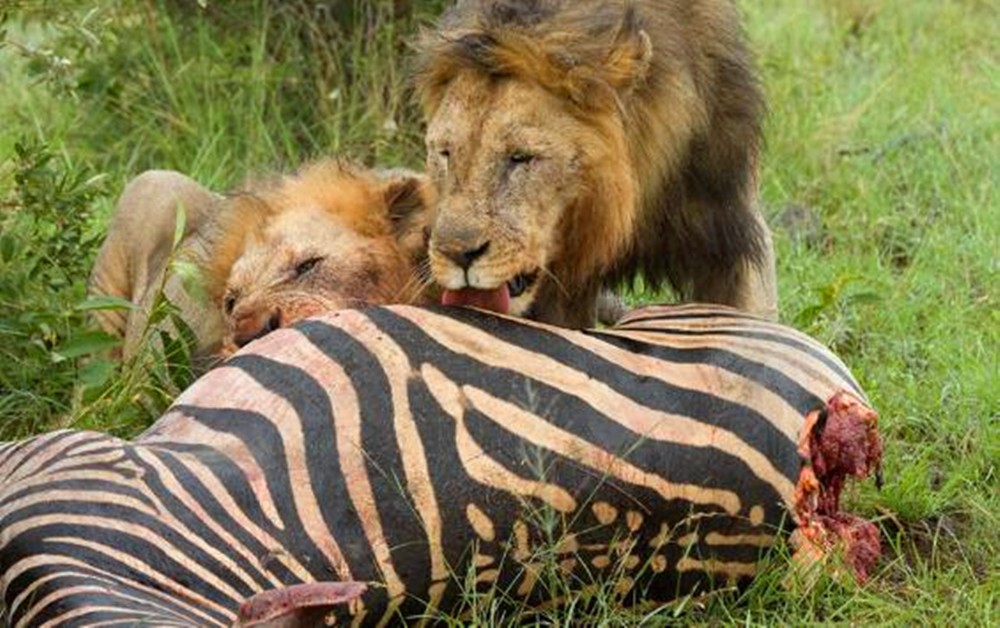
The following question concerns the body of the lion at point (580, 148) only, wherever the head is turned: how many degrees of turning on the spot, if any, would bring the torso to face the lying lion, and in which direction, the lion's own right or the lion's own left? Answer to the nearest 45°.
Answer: approximately 45° to the lion's own right

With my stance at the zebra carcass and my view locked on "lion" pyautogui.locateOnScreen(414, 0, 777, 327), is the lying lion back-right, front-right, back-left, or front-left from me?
front-left

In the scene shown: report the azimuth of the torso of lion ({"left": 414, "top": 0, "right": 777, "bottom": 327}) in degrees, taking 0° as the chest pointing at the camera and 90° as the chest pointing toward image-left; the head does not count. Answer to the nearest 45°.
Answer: approximately 45°
